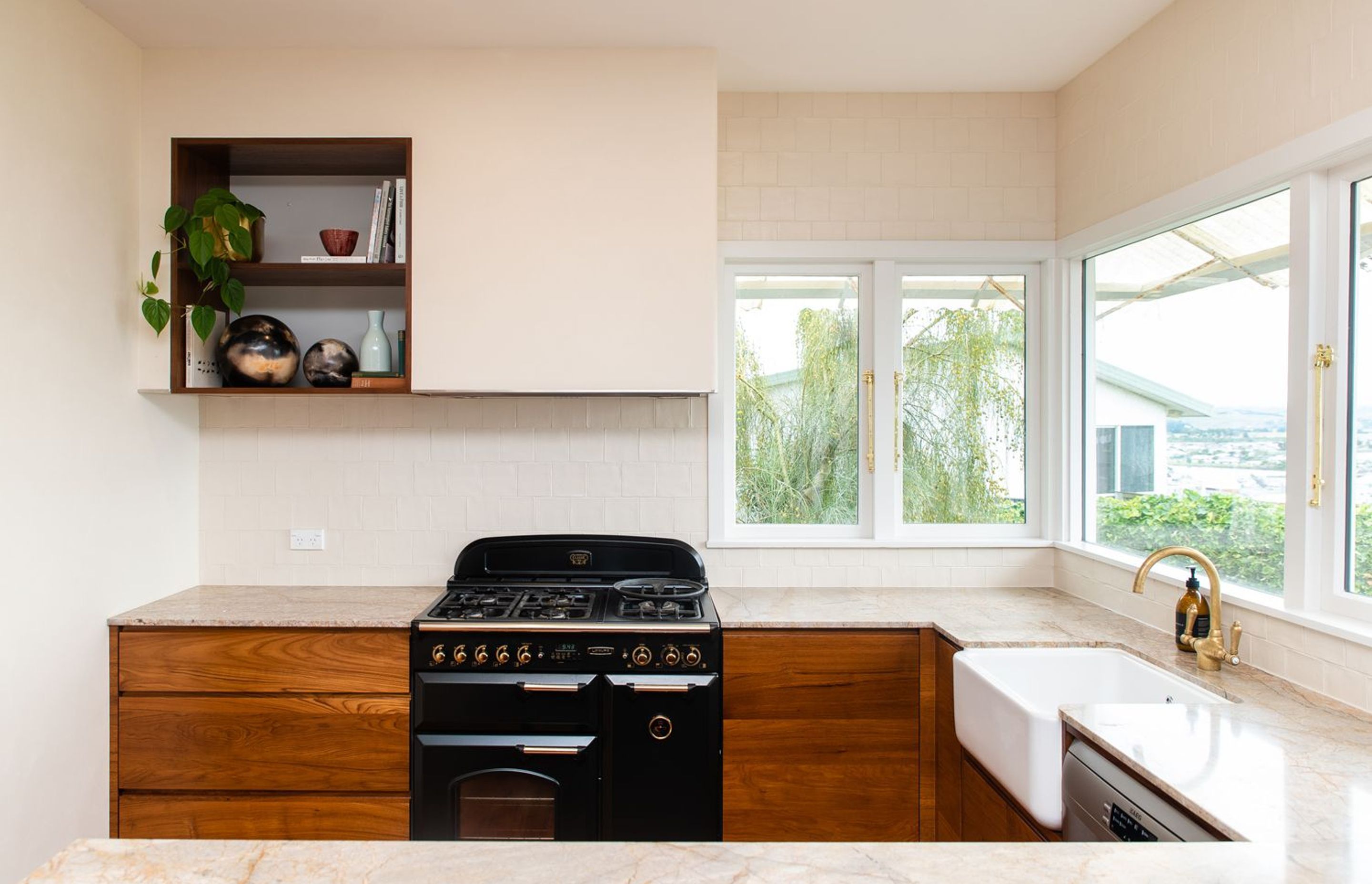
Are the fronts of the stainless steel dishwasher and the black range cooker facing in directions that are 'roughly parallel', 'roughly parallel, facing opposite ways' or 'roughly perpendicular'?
roughly perpendicular

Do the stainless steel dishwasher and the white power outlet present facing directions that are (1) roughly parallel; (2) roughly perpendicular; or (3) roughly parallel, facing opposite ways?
roughly perpendicular

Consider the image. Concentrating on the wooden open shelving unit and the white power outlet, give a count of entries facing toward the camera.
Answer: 2

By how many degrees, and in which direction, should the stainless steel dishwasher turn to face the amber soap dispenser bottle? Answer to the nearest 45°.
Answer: approximately 135° to its right

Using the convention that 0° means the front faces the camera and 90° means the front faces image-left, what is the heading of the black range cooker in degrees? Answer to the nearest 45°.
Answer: approximately 0°

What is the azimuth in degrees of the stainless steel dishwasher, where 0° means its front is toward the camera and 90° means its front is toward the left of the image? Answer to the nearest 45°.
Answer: approximately 45°

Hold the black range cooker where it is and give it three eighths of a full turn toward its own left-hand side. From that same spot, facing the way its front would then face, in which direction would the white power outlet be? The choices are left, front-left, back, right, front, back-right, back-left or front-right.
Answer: left
